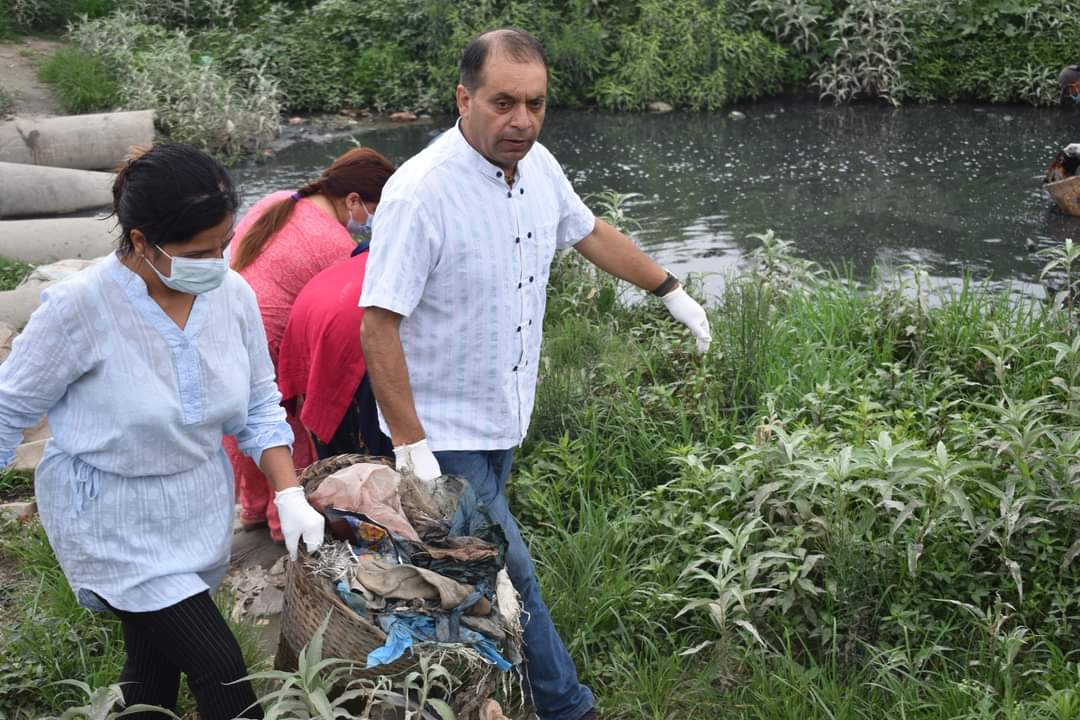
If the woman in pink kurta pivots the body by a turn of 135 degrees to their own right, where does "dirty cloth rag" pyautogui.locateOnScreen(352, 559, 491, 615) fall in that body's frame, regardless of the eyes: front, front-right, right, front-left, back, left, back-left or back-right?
front

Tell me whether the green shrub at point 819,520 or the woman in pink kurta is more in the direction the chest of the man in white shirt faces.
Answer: the green shrub

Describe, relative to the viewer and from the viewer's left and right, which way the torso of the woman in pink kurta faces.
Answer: facing away from the viewer and to the right of the viewer

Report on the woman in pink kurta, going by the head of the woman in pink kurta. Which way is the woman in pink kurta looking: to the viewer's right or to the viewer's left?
to the viewer's right

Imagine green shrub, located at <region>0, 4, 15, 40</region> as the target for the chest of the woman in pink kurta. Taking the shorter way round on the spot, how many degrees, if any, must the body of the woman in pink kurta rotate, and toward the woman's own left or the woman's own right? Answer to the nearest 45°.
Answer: approximately 45° to the woman's own left

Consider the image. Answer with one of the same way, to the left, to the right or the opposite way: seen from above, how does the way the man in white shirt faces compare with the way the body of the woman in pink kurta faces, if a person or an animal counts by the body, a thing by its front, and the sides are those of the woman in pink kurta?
to the right

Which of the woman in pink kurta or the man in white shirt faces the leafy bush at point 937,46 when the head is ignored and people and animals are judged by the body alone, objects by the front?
the woman in pink kurta

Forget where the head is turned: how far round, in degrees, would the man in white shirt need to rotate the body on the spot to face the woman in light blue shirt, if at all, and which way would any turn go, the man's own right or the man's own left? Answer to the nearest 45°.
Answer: approximately 90° to the man's own right

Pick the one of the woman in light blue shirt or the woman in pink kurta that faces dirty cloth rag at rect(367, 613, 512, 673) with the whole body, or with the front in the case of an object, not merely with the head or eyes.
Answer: the woman in light blue shirt

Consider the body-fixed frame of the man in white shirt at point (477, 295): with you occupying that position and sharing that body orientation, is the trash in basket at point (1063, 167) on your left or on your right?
on your left
